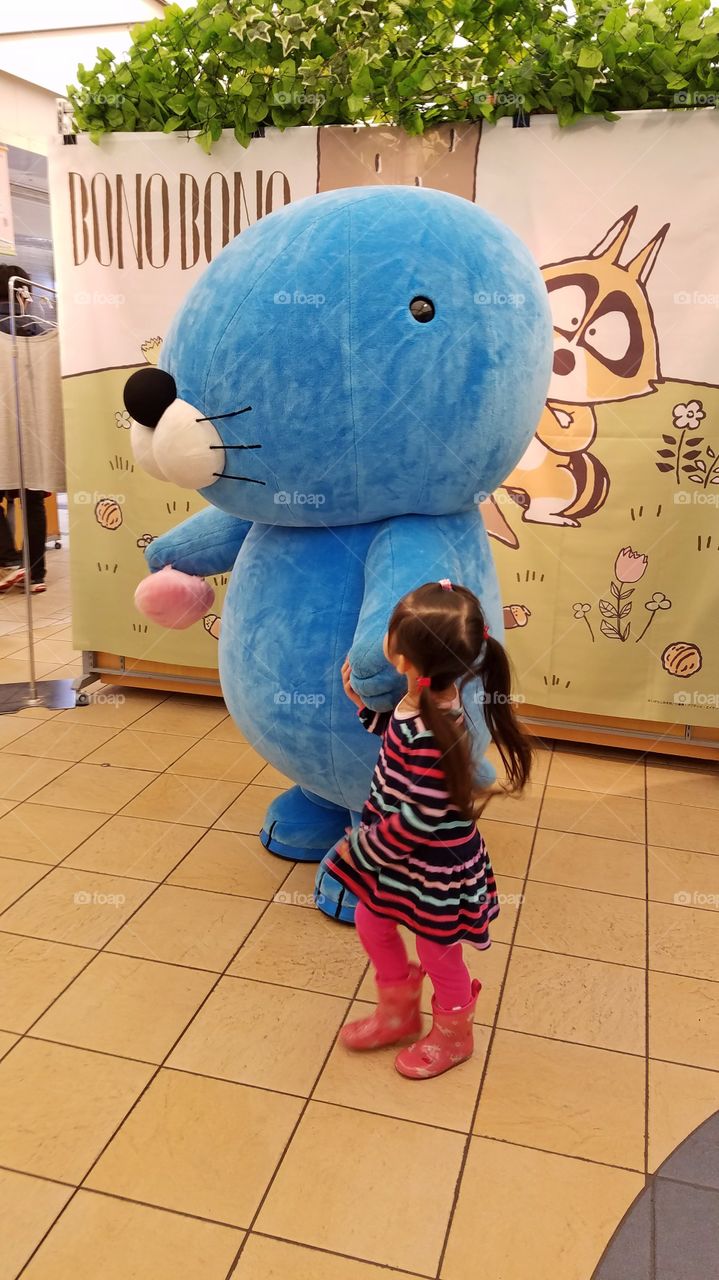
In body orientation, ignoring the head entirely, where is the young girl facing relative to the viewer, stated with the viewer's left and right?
facing to the left of the viewer

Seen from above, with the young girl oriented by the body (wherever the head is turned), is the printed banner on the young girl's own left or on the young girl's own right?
on the young girl's own right

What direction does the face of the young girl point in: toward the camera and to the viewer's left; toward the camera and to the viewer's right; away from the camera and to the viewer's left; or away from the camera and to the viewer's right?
away from the camera and to the viewer's left

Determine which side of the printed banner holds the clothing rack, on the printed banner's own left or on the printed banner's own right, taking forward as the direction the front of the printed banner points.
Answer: on the printed banner's own right

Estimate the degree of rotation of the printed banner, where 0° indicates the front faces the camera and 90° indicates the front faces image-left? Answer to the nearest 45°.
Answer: approximately 0°
